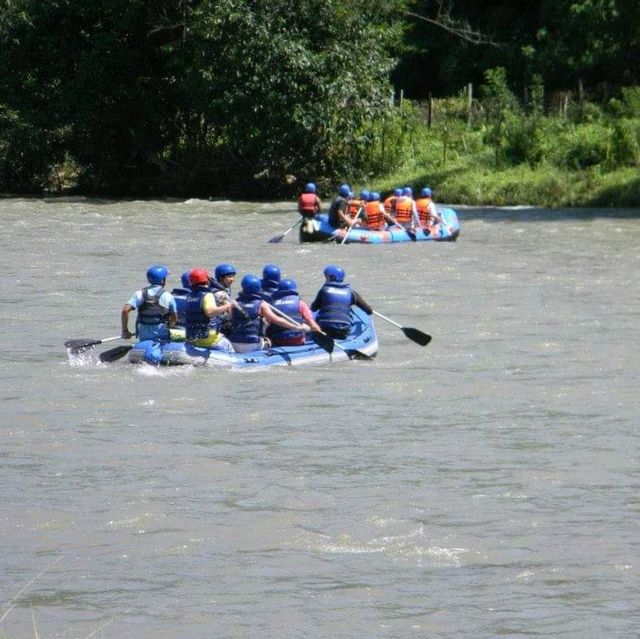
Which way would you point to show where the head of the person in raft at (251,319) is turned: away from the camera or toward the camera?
away from the camera

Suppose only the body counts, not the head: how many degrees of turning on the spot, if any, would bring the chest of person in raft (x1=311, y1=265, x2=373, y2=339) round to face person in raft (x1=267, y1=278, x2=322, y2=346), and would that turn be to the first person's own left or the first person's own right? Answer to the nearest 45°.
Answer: approximately 135° to the first person's own left

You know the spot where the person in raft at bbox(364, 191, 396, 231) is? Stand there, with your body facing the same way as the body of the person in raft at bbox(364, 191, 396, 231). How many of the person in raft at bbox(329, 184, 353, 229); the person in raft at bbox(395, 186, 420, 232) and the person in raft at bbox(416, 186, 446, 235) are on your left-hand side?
1

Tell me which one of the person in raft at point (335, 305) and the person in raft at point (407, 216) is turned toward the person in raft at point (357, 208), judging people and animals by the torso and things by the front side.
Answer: the person in raft at point (335, 305)

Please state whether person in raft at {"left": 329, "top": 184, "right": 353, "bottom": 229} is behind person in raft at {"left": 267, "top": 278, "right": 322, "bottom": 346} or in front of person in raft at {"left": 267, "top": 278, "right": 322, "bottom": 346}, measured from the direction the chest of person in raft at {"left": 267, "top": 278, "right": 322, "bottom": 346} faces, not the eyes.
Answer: in front

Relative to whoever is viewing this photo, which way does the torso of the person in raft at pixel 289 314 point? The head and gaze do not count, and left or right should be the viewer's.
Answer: facing away from the viewer and to the right of the viewer

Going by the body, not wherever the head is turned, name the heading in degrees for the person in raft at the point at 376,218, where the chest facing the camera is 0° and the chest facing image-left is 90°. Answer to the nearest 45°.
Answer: approximately 180°

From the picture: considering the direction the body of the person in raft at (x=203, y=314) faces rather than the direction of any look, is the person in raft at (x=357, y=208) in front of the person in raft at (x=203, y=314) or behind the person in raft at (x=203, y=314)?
in front

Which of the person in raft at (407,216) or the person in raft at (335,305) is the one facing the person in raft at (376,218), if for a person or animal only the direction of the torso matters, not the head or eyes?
the person in raft at (335,305)

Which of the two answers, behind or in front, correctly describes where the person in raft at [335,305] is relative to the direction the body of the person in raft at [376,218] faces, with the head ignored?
behind

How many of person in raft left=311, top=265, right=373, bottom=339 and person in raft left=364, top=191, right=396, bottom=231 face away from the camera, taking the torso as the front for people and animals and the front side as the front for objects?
2

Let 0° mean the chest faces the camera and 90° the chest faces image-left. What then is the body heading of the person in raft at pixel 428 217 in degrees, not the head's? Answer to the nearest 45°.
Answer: approximately 225°

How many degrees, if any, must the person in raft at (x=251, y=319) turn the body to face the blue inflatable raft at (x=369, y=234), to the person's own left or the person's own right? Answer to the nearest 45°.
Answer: approximately 45° to the person's own left
